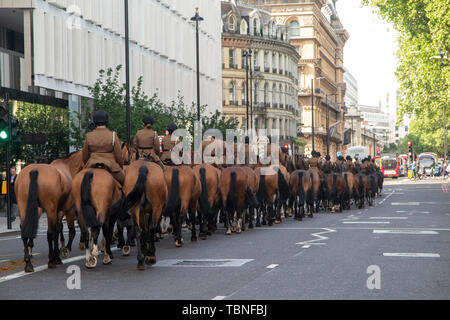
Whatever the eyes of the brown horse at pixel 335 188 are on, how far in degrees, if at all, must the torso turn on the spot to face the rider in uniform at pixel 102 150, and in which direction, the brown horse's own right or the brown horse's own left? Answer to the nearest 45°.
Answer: approximately 180°

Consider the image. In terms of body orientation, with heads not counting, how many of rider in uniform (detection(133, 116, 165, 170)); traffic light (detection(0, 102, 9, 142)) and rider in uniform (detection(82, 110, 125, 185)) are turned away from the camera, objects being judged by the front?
2

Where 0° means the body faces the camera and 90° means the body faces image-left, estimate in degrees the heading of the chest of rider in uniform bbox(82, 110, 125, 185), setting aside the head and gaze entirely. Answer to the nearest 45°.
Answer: approximately 180°

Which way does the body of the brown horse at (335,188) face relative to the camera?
away from the camera

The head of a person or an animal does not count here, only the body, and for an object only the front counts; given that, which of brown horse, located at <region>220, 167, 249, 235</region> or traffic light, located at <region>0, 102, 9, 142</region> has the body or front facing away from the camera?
the brown horse

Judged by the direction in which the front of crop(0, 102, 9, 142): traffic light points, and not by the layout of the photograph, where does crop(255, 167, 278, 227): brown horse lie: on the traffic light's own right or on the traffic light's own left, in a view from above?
on the traffic light's own left

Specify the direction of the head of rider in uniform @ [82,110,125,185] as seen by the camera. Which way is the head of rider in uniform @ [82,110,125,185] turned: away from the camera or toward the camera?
away from the camera

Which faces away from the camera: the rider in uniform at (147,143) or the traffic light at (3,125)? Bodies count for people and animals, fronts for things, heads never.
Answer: the rider in uniform

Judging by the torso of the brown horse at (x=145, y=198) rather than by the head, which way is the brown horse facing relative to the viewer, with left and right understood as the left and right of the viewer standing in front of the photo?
facing away from the viewer

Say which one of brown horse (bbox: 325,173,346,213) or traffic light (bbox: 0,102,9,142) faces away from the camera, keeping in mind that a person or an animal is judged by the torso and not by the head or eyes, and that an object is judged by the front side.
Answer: the brown horse

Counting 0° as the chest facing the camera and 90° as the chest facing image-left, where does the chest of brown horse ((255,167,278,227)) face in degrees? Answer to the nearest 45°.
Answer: approximately 180°

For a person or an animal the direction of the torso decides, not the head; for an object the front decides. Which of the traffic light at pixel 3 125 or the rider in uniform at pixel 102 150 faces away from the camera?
the rider in uniform

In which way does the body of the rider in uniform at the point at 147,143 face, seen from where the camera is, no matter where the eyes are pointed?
away from the camera
